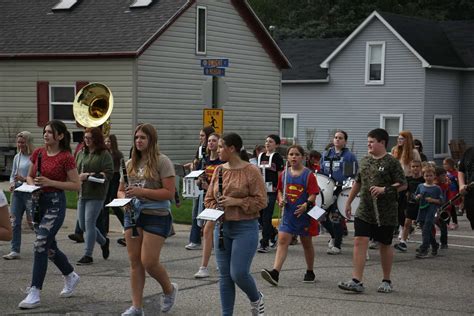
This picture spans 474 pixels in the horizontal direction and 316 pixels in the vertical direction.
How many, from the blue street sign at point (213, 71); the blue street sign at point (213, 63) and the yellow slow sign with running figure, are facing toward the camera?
3

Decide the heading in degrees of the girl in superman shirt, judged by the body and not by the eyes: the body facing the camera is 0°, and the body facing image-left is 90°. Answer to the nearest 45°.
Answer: approximately 45°

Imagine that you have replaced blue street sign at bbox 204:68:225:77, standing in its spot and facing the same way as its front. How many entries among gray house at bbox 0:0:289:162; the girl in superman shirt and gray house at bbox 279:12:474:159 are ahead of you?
1

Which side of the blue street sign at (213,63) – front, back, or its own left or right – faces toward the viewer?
front

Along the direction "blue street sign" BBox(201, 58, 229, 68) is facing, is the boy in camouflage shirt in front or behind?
in front

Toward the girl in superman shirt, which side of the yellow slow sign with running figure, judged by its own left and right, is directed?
front

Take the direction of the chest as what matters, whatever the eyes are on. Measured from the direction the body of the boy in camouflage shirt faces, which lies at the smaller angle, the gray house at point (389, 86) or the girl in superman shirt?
the girl in superman shirt

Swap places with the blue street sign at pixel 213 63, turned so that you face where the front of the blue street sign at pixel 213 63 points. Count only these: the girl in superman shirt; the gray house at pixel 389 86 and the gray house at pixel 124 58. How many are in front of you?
1

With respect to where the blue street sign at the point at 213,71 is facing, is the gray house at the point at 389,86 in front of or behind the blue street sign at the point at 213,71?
behind

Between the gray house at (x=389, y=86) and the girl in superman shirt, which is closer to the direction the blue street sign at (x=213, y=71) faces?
the girl in superman shirt

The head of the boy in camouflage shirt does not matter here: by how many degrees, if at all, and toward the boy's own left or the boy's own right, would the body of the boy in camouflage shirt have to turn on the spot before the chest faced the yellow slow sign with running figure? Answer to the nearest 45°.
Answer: approximately 90° to the boy's own right
